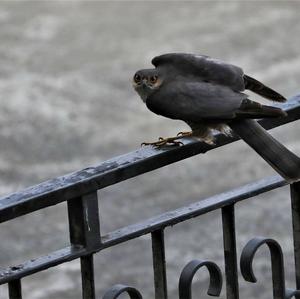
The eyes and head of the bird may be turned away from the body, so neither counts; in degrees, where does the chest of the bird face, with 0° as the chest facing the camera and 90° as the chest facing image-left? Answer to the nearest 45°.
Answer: approximately 90°
